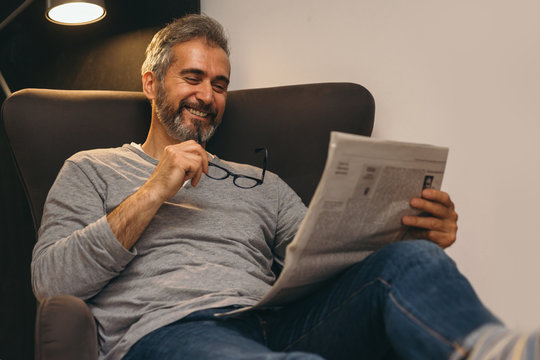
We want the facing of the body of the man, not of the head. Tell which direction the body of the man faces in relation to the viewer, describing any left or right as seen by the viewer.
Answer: facing the viewer and to the right of the viewer

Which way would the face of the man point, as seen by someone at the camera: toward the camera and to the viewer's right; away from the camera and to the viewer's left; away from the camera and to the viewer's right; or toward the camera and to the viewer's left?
toward the camera and to the viewer's right
